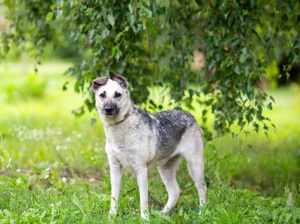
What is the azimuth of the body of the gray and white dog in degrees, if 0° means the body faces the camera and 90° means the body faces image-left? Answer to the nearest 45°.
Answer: approximately 45°
